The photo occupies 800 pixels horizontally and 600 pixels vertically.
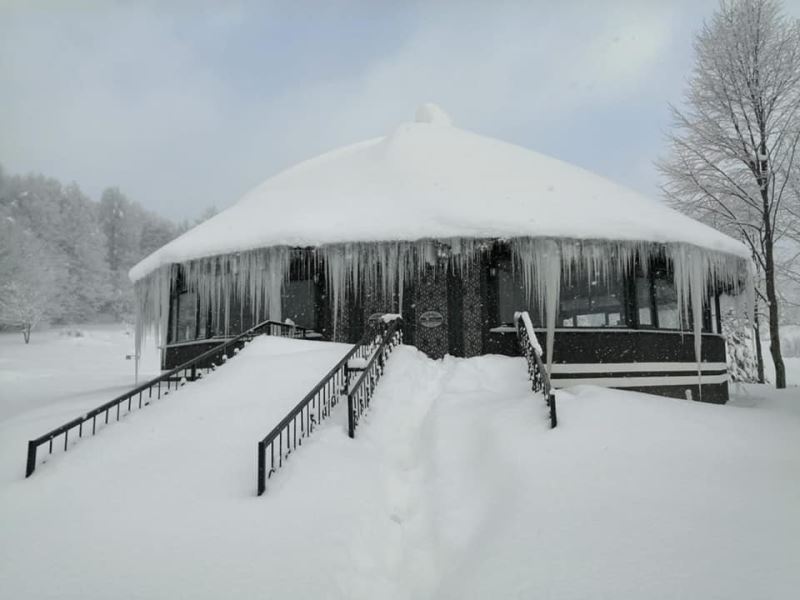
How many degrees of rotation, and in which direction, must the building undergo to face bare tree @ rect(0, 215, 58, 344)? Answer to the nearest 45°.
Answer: approximately 135° to its right

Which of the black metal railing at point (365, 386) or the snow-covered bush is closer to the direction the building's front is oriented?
the black metal railing

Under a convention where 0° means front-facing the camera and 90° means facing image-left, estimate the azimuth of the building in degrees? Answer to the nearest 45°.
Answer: approximately 0°

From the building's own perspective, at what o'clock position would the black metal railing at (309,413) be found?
The black metal railing is roughly at 1 o'clock from the building.

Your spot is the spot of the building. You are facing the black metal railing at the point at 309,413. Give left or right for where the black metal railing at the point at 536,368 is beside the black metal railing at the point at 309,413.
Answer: left

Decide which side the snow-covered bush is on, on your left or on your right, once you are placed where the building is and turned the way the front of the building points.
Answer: on your left

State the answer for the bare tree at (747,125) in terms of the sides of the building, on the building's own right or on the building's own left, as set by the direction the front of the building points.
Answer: on the building's own left

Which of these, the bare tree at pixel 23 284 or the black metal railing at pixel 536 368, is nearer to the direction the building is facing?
the black metal railing
